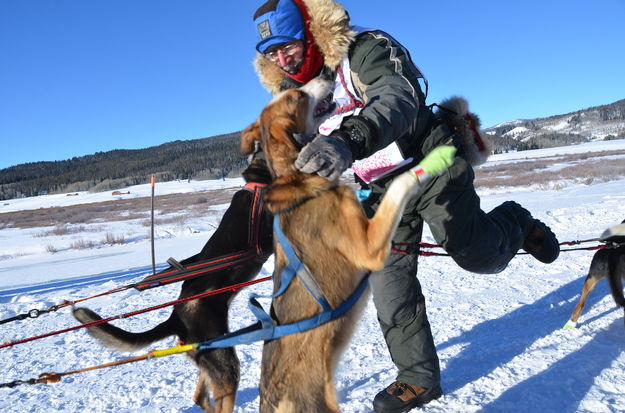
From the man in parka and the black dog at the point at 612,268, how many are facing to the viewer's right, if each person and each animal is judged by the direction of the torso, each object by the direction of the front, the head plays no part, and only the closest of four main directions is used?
1

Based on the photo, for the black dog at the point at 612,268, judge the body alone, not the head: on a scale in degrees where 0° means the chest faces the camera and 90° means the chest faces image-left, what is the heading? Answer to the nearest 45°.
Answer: approximately 270°

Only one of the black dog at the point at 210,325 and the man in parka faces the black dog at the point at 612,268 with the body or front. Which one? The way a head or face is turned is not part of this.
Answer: the black dog at the point at 210,325

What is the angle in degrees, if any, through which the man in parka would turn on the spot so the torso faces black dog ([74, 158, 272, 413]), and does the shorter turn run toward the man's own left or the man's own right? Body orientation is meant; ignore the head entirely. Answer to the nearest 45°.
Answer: approximately 45° to the man's own right

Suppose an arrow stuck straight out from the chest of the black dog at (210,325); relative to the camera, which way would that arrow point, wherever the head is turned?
to the viewer's right

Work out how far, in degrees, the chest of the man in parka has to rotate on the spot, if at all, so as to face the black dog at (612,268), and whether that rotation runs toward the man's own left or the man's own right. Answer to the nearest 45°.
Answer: approximately 180°

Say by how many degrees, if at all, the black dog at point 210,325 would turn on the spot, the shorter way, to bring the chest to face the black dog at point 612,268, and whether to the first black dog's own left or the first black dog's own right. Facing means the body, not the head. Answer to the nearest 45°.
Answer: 0° — it already faces it

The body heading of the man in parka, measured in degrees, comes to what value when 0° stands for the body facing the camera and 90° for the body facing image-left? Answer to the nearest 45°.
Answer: approximately 45°

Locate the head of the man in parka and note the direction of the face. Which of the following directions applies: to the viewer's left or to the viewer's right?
to the viewer's left

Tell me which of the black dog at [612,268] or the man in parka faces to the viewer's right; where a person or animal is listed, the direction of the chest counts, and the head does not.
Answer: the black dog
